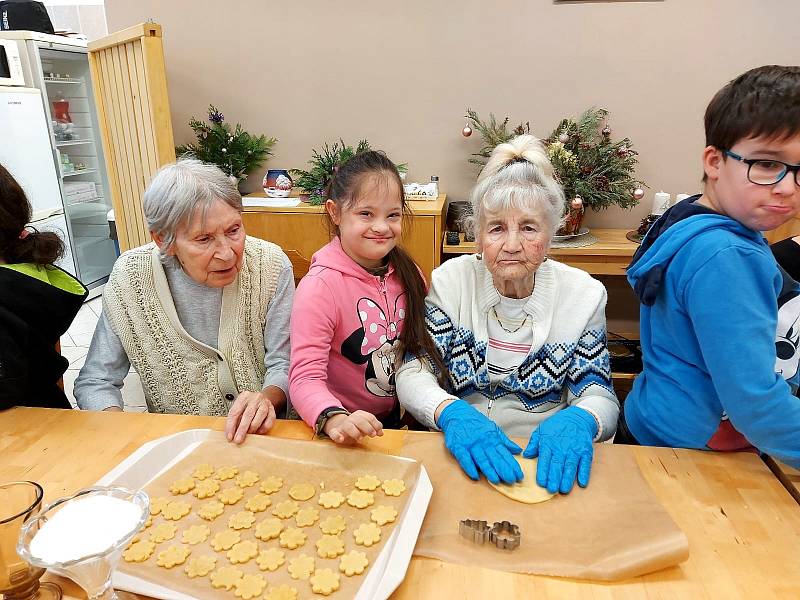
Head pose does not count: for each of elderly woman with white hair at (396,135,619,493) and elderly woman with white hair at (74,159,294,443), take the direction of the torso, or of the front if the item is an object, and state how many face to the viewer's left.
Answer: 0

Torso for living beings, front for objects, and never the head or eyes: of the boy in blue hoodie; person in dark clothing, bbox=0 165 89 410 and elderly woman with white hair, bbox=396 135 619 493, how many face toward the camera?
1

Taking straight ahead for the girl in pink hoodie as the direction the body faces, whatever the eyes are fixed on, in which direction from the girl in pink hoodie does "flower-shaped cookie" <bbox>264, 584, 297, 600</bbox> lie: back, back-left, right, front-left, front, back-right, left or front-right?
front-right

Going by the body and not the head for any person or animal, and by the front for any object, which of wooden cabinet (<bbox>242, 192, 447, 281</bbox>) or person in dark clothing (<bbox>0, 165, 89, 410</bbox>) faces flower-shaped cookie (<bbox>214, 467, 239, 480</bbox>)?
the wooden cabinet

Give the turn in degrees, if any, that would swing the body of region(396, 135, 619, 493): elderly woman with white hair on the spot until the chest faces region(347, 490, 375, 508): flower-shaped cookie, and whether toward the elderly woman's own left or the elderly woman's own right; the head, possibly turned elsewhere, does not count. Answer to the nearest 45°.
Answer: approximately 45° to the elderly woman's own right

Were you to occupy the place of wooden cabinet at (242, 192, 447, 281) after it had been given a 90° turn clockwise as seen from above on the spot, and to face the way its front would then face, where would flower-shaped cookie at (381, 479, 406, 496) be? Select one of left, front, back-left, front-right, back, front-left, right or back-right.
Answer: left

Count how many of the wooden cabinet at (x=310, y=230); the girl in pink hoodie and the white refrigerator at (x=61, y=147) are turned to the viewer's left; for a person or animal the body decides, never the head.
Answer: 0

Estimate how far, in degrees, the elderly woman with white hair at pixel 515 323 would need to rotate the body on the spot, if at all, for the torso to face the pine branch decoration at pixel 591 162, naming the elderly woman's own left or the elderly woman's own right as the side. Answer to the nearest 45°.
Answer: approximately 180°

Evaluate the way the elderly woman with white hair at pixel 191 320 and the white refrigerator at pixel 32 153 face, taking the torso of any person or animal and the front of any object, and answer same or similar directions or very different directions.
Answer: same or similar directions

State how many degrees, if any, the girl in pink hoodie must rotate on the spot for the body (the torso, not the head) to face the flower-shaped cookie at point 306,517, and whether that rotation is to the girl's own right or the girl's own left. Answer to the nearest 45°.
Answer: approximately 45° to the girl's own right

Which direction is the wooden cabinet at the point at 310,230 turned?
toward the camera

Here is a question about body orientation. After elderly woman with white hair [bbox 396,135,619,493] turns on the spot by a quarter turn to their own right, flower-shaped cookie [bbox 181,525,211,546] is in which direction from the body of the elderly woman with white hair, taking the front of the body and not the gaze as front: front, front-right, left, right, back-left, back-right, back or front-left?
front-left

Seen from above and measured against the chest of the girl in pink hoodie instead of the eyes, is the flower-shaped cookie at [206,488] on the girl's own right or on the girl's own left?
on the girl's own right

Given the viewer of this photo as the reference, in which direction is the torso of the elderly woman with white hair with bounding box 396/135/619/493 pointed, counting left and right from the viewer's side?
facing the viewer
